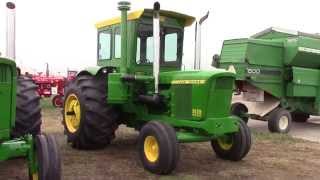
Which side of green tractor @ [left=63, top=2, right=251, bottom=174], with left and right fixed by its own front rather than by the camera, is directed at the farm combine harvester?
left

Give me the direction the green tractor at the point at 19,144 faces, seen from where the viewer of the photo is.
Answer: facing the viewer and to the right of the viewer

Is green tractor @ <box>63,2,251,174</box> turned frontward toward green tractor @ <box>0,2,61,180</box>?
no

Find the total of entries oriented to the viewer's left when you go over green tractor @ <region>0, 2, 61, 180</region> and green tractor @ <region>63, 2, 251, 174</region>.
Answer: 0

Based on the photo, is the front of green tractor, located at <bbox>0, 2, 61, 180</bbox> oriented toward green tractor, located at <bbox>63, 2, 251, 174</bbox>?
no

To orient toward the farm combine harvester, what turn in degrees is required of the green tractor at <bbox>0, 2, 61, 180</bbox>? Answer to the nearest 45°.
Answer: approximately 90° to its left
